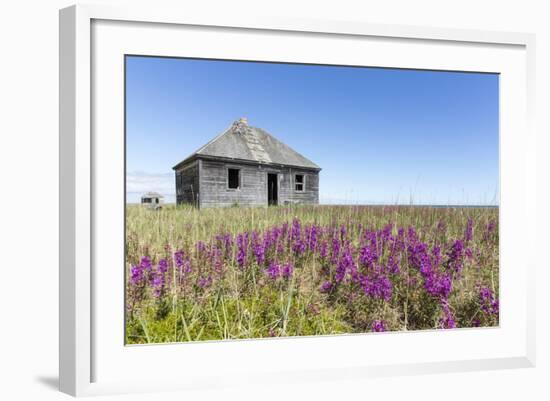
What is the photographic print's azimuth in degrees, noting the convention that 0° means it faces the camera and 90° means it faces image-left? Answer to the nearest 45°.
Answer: approximately 315°
